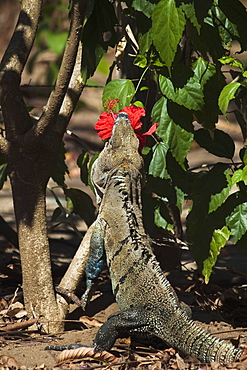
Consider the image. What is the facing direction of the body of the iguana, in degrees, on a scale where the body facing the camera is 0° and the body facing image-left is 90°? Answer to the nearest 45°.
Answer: approximately 135°
